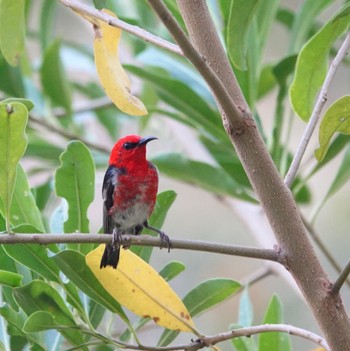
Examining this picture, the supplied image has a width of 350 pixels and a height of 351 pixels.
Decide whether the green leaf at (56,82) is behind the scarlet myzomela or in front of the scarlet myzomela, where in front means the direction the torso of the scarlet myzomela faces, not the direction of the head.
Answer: behind

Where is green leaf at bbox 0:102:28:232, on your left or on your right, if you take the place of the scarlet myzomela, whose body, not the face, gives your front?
on your right

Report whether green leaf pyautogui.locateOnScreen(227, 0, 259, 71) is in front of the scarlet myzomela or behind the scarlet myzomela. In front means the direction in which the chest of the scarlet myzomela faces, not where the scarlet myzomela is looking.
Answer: behind
